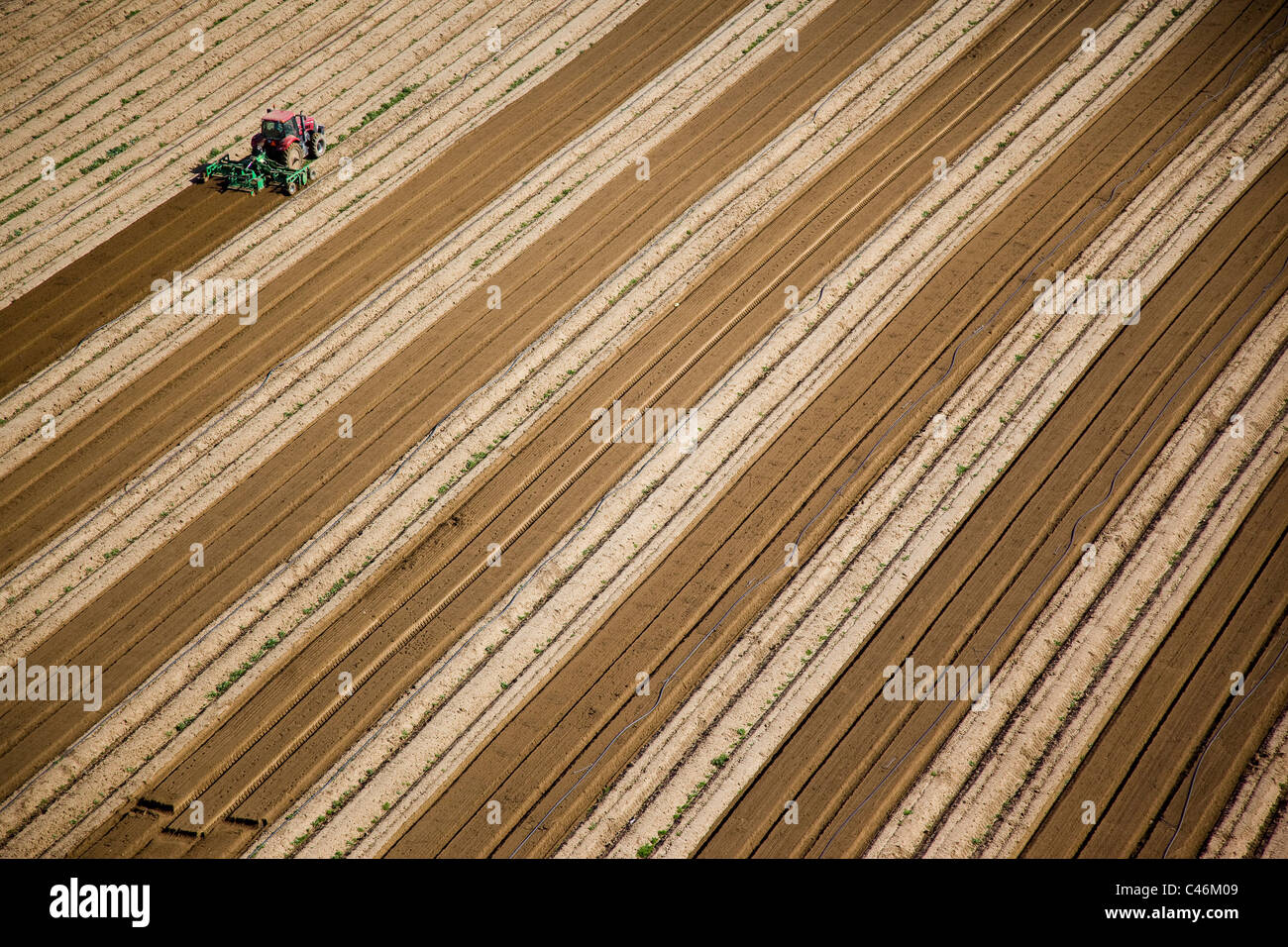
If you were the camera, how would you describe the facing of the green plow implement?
facing away from the viewer and to the right of the viewer

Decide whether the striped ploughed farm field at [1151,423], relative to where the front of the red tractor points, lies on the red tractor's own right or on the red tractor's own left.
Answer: on the red tractor's own right

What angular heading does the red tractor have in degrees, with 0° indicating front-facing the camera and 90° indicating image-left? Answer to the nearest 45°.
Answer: approximately 225°
